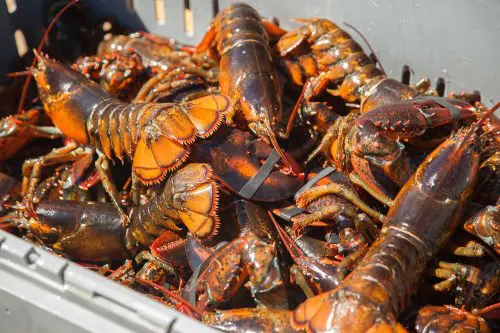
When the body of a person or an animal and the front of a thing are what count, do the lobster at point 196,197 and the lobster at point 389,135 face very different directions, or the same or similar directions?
very different directions

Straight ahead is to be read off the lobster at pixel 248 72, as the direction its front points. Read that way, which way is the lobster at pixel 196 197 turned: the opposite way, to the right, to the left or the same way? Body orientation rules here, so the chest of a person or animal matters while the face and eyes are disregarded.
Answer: to the right

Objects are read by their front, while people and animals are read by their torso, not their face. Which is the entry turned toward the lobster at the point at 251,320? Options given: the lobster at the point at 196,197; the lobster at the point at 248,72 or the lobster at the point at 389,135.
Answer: the lobster at the point at 248,72

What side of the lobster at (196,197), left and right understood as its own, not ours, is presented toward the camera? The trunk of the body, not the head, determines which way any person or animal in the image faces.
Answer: left

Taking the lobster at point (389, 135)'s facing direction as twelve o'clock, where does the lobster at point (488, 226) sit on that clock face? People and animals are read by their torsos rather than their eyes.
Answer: the lobster at point (488, 226) is roughly at 1 o'clock from the lobster at point (389, 135).

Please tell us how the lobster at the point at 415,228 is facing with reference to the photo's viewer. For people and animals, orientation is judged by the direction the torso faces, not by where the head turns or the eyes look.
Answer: facing away from the viewer and to the right of the viewer
